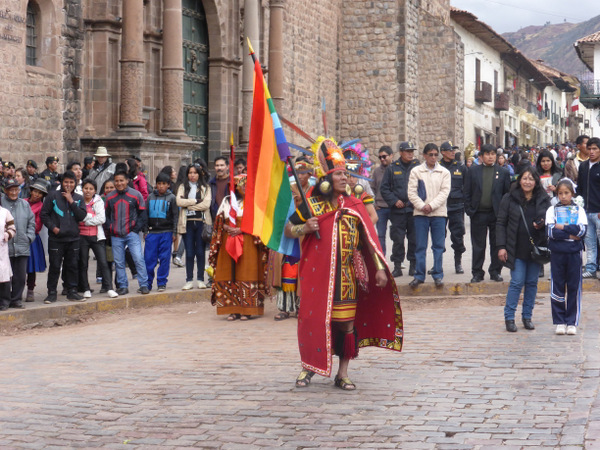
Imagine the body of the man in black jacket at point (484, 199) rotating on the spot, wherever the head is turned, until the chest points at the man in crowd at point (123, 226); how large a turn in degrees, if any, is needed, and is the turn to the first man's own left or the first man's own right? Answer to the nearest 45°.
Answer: approximately 90° to the first man's own right

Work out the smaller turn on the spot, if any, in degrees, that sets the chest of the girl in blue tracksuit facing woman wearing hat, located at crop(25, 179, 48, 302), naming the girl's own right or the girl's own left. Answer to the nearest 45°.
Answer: approximately 90° to the girl's own right

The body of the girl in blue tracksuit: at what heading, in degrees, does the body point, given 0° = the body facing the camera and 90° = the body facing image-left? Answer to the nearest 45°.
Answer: approximately 0°

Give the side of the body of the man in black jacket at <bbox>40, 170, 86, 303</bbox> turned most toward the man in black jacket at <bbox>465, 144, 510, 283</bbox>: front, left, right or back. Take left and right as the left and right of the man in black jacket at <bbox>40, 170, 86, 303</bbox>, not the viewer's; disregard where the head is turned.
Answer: left

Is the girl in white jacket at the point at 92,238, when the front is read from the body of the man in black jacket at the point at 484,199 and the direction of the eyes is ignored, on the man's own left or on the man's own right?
on the man's own right

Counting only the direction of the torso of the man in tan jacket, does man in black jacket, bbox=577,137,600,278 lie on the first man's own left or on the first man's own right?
on the first man's own left

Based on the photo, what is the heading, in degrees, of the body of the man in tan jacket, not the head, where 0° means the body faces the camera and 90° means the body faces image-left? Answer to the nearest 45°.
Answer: approximately 0°

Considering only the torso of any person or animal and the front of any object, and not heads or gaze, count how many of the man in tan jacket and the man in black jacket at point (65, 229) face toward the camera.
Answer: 2

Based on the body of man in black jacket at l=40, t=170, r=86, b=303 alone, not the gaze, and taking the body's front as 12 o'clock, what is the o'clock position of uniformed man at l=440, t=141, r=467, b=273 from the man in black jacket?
The uniformed man is roughly at 9 o'clock from the man in black jacket.
